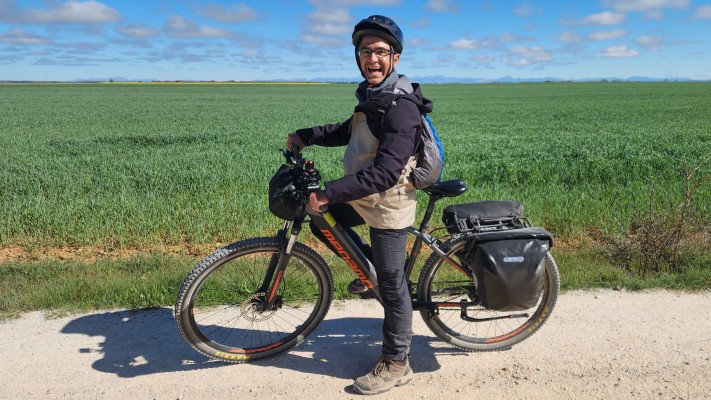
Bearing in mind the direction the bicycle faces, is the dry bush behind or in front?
behind

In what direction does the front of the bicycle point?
to the viewer's left
